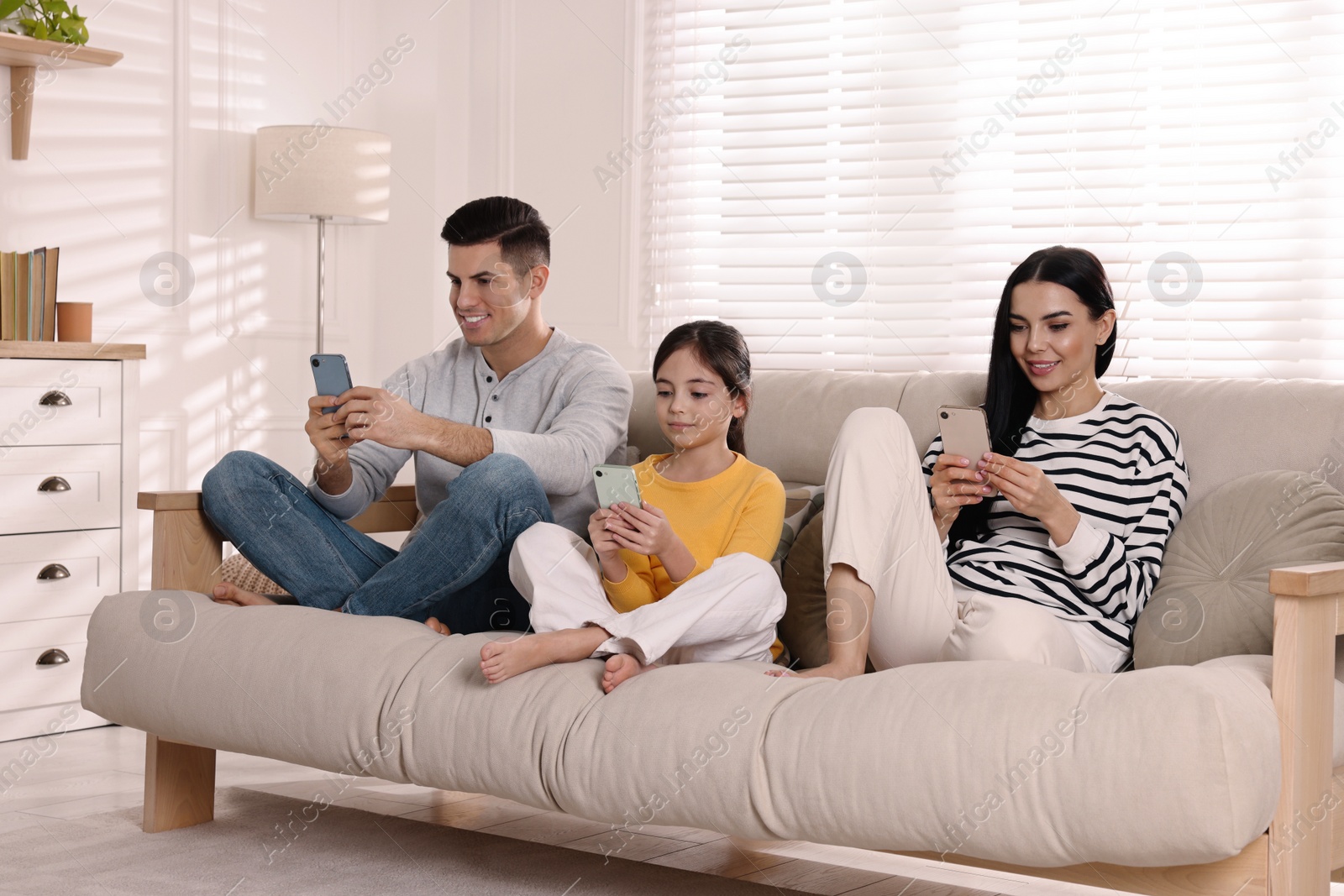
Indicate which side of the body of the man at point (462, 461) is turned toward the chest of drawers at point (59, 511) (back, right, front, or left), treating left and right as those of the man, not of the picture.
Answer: right

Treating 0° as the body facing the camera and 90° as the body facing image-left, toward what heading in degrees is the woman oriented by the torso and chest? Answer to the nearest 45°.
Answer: approximately 45°

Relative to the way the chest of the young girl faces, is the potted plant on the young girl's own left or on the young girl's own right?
on the young girl's own right

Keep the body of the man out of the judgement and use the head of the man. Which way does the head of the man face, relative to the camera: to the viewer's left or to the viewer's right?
to the viewer's left

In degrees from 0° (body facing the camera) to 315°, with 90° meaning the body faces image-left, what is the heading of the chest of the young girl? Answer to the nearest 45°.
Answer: approximately 45°

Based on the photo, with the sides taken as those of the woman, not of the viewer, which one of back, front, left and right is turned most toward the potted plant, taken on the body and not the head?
right

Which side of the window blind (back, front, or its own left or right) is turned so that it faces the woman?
front

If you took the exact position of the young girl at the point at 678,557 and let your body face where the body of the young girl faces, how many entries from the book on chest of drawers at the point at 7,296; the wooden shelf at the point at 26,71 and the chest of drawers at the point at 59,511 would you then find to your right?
3
